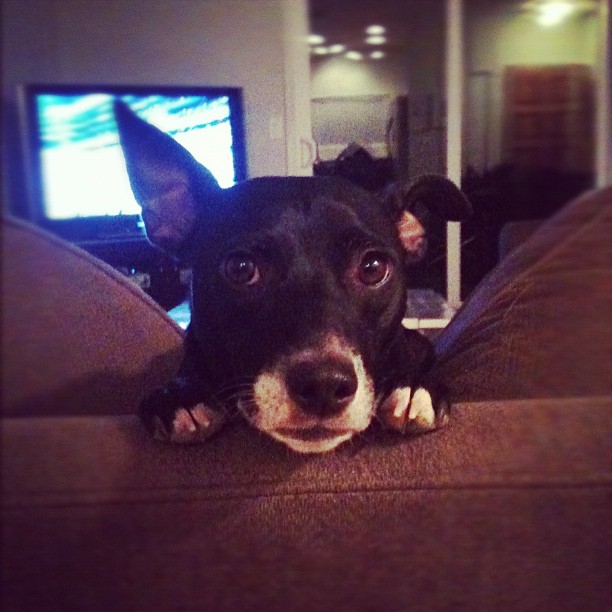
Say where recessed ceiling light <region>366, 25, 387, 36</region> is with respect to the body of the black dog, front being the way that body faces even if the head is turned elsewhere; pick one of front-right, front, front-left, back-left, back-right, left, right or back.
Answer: back

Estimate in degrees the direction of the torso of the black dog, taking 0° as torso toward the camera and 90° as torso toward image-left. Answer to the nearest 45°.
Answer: approximately 0°

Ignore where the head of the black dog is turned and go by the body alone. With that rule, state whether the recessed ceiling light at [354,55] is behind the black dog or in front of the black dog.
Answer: behind
